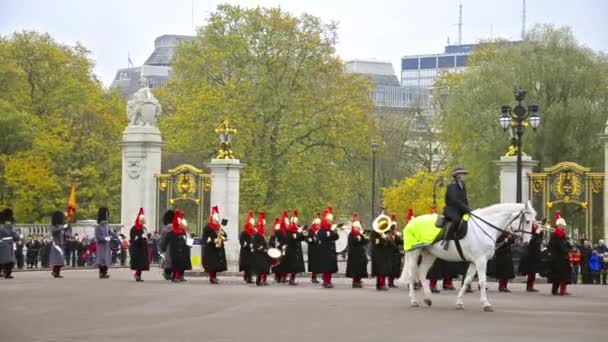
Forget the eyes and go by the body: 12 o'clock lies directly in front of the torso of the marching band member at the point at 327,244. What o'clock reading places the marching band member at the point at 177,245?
the marching band member at the point at 177,245 is roughly at 5 o'clock from the marching band member at the point at 327,244.

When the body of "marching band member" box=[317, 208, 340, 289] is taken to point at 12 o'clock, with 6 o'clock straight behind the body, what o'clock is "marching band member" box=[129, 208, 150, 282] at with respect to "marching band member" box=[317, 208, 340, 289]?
"marching band member" box=[129, 208, 150, 282] is roughly at 5 o'clock from "marching band member" box=[317, 208, 340, 289].

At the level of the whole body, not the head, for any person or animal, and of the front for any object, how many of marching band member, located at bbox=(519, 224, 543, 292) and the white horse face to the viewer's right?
2

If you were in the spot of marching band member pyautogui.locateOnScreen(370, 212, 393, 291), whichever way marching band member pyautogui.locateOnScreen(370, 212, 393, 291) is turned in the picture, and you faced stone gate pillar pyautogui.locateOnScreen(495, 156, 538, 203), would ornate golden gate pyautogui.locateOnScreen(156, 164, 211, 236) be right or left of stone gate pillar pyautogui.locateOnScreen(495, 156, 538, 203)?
left

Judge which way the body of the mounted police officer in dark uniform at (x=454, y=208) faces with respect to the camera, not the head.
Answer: to the viewer's right

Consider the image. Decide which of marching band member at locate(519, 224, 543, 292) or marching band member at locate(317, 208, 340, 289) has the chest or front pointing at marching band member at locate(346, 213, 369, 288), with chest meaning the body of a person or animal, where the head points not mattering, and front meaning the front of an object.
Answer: marching band member at locate(317, 208, 340, 289)

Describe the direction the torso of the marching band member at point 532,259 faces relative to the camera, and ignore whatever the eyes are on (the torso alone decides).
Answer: to the viewer's right

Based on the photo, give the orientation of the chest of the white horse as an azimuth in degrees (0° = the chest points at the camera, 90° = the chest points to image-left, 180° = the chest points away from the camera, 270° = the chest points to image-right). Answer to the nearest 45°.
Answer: approximately 270°
